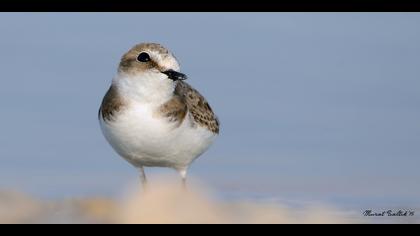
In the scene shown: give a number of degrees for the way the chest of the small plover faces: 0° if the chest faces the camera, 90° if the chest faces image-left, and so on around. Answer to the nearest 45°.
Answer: approximately 45°
